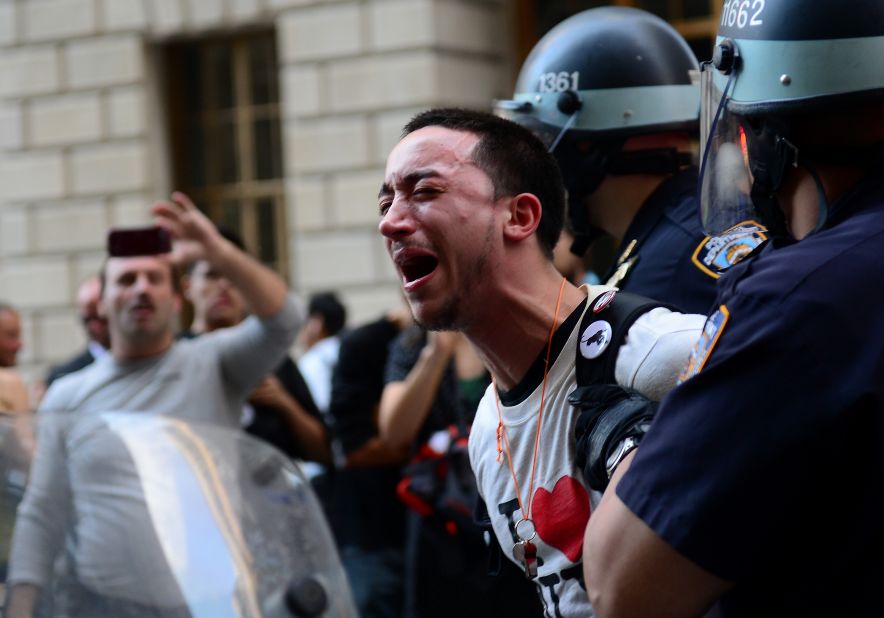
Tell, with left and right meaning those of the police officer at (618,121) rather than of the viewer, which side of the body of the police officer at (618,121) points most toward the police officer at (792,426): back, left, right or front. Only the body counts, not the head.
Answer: left

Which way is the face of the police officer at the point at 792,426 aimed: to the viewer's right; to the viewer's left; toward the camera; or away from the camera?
to the viewer's left

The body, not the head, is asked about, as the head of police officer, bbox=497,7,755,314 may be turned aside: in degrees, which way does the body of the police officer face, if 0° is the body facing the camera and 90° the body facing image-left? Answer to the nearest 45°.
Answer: approximately 90°

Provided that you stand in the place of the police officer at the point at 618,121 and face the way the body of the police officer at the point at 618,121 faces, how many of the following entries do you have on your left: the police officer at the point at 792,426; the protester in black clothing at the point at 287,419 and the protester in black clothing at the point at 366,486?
1

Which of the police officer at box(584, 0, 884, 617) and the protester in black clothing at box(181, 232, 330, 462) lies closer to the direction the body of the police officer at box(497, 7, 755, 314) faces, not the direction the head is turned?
the protester in black clothing

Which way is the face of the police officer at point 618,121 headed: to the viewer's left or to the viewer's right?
to the viewer's left

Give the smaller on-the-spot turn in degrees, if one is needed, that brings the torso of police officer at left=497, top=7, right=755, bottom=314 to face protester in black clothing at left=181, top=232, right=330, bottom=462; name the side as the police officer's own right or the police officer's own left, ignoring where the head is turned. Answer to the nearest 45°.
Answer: approximately 45° to the police officer's own right
